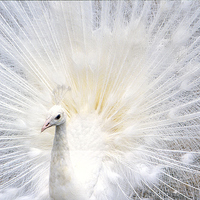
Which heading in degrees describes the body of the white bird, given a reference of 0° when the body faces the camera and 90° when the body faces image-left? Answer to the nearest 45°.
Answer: approximately 45°
